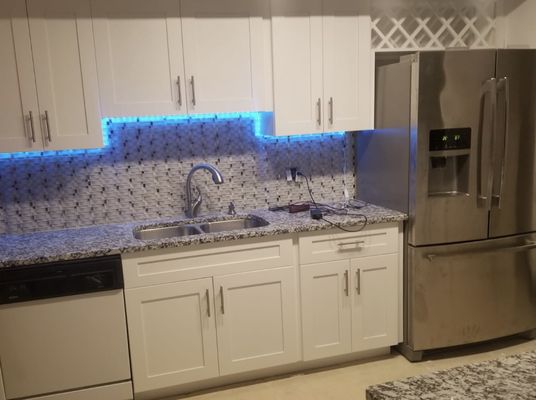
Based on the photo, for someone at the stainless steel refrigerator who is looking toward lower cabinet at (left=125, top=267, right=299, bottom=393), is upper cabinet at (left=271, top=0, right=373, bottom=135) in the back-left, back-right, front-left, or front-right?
front-right

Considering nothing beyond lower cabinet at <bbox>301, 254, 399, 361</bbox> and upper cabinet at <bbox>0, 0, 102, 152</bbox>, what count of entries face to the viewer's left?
0

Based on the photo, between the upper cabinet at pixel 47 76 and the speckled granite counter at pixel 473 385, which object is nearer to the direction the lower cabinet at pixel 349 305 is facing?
the speckled granite counter

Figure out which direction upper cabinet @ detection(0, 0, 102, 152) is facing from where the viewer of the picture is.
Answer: facing the viewer and to the right of the viewer

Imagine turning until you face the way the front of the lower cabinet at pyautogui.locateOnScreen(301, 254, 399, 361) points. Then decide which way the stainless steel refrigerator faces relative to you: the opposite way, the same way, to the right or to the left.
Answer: the same way

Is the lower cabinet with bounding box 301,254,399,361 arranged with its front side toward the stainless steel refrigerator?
no

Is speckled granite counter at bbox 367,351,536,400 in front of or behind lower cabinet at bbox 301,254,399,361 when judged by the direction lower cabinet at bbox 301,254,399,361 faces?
in front

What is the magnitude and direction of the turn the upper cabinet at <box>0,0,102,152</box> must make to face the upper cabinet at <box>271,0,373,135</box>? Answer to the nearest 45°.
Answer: approximately 45° to its left

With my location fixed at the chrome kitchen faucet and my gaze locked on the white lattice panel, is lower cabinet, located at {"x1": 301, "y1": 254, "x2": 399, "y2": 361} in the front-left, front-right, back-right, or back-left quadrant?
front-right

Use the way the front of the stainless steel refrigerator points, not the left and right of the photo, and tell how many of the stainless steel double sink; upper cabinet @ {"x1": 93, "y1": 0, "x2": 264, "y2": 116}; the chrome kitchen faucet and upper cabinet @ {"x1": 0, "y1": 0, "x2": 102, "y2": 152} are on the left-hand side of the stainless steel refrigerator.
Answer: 0

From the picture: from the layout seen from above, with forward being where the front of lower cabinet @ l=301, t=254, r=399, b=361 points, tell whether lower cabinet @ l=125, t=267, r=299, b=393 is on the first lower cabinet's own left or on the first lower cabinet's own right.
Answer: on the first lower cabinet's own right
